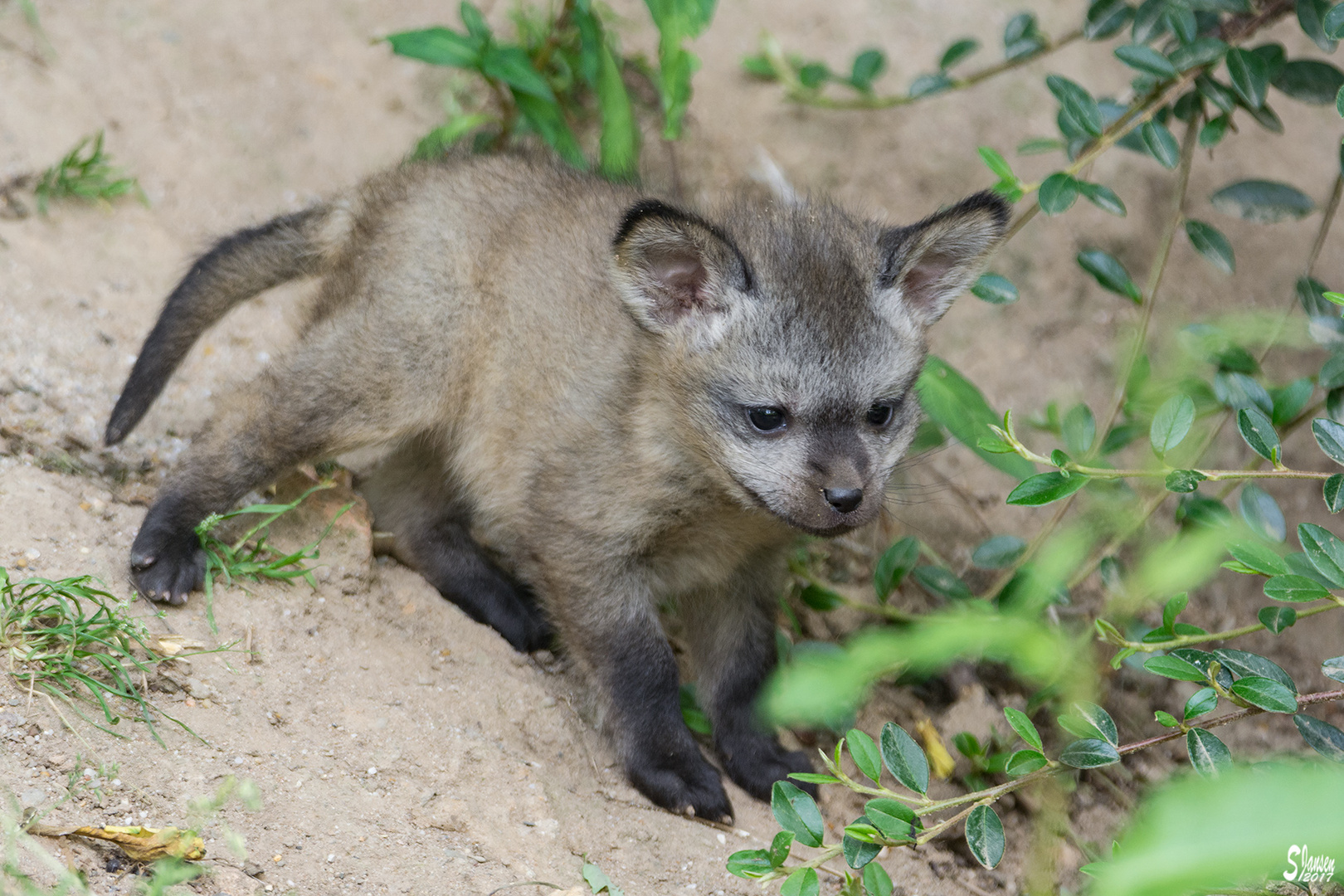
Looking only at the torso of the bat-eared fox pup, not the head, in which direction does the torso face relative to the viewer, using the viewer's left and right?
facing the viewer and to the right of the viewer
